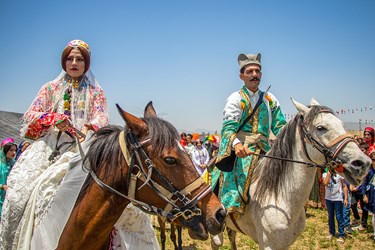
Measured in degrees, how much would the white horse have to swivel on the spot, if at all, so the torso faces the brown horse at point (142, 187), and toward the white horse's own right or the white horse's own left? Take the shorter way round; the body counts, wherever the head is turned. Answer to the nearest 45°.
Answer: approximately 90° to the white horse's own right

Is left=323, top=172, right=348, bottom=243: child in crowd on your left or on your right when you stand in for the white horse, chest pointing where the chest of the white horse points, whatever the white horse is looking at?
on your left

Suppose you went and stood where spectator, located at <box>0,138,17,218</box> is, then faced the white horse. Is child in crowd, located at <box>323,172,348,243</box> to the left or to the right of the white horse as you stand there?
left

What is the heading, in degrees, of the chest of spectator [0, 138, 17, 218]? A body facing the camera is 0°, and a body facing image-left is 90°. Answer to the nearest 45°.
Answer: approximately 315°

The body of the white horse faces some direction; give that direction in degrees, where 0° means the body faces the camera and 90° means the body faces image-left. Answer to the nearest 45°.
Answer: approximately 315°

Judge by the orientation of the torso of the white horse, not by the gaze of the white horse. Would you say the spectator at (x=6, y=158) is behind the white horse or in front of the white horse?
behind
